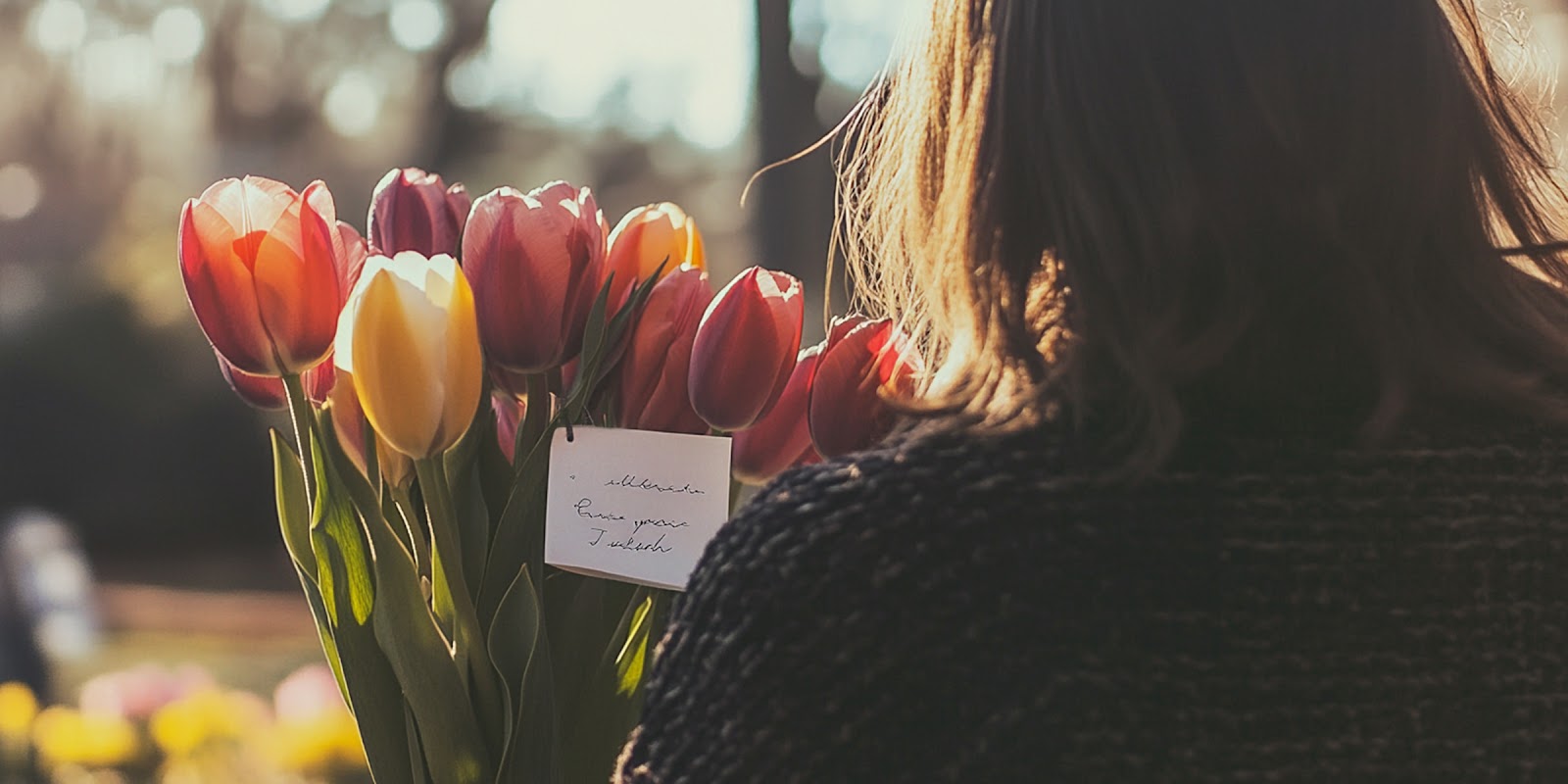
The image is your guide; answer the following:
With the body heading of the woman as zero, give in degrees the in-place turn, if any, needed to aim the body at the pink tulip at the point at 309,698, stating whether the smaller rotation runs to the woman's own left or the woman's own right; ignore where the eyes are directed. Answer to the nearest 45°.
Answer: approximately 45° to the woman's own left

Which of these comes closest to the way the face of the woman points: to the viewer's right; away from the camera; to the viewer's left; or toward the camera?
away from the camera

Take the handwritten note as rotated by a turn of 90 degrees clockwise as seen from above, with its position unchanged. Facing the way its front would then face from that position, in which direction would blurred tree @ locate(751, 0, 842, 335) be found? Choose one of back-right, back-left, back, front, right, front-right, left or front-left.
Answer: right

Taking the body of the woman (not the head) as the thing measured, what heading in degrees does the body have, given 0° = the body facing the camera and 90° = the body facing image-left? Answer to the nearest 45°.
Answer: approximately 180°
